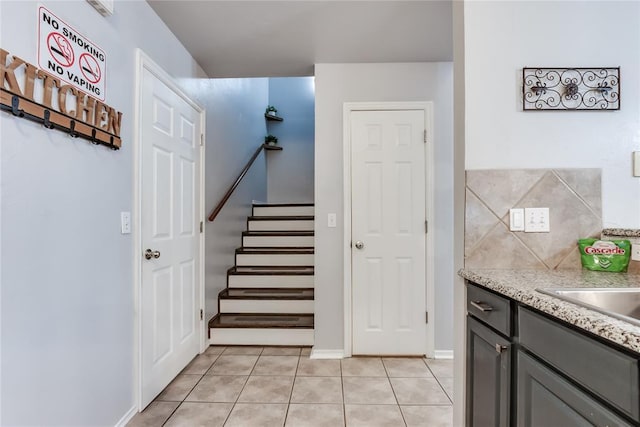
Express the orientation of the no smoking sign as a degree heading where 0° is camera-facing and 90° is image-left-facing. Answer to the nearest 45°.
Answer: approximately 315°

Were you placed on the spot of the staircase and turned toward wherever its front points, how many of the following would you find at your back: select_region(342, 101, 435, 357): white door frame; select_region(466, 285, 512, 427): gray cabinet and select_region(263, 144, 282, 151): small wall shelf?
1

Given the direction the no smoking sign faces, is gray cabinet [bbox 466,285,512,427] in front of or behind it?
in front

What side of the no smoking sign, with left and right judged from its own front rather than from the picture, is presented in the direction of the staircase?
left

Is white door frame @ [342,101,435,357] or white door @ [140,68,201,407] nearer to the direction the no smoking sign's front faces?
the white door frame

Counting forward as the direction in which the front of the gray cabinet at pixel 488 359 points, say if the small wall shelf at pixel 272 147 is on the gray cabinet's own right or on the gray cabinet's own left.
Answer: on the gray cabinet's own right

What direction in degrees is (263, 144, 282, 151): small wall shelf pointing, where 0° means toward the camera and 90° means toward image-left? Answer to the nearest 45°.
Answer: approximately 315°

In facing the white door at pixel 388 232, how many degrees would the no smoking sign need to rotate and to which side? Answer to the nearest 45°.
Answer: approximately 45° to its left

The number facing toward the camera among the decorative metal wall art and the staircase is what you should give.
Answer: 2

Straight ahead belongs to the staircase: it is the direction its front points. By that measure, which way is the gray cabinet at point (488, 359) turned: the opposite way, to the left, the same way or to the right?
to the right

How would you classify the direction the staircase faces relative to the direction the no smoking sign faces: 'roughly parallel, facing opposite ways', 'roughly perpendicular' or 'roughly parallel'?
roughly perpendicular

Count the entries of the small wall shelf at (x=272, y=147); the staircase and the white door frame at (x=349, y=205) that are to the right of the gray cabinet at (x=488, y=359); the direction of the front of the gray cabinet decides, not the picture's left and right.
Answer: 3

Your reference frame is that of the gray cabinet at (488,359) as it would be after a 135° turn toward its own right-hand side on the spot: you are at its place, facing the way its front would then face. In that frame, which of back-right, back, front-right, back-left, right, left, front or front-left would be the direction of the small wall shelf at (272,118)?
front-left

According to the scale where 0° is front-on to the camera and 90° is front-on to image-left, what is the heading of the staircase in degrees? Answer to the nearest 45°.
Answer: approximately 0°

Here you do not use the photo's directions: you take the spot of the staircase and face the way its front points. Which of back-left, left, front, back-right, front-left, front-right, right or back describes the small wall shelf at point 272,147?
back

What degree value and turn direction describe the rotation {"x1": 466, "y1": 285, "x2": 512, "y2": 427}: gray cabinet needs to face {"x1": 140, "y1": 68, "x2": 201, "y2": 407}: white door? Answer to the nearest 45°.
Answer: approximately 45° to its right
